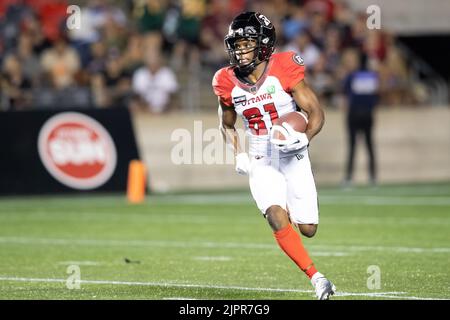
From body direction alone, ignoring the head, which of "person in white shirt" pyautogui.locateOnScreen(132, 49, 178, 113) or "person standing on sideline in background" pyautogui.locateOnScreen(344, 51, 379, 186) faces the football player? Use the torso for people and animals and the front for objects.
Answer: the person in white shirt

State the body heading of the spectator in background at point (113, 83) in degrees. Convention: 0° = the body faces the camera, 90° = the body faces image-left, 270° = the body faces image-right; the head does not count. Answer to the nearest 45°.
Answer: approximately 0°

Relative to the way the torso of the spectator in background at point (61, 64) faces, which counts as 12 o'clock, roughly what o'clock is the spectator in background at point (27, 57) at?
the spectator in background at point (27, 57) is roughly at 4 o'clock from the spectator in background at point (61, 64).

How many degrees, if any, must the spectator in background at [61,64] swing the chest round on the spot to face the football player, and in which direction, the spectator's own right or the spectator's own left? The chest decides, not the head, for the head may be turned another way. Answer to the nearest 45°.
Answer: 0° — they already face them
